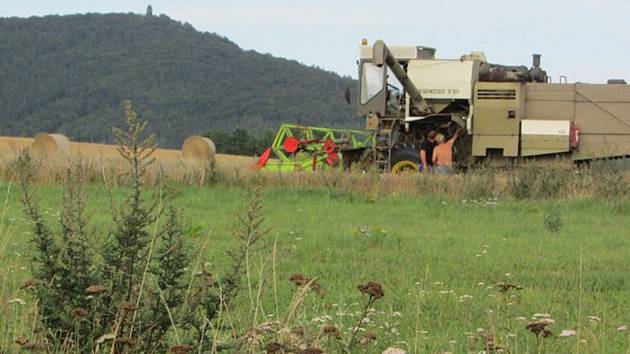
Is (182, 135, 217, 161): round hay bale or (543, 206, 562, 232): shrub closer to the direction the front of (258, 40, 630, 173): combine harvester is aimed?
the round hay bale

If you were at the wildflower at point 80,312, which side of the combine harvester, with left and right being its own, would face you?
left

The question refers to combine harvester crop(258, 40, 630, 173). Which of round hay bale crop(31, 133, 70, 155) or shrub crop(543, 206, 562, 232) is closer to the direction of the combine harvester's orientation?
the round hay bale

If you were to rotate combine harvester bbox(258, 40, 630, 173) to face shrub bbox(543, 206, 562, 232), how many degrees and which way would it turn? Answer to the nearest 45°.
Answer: approximately 90° to its left

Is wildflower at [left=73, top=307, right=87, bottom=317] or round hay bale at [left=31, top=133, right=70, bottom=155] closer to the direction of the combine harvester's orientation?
the round hay bale

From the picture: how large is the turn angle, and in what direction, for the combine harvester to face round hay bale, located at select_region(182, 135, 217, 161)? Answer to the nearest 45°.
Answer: approximately 45° to its right

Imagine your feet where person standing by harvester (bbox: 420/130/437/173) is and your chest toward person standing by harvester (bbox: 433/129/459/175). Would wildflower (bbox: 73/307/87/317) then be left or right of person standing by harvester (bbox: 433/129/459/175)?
right

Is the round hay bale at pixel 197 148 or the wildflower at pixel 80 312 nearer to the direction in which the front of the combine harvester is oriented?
the round hay bale

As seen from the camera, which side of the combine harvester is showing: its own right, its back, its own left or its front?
left
